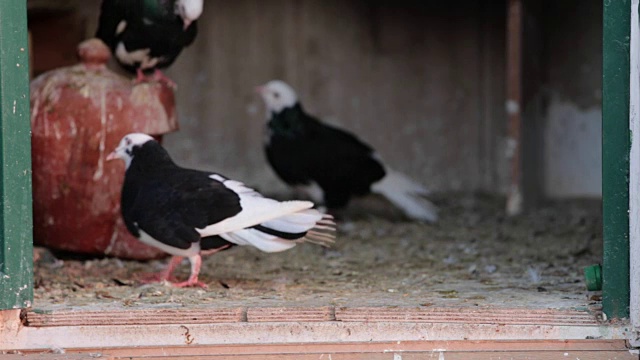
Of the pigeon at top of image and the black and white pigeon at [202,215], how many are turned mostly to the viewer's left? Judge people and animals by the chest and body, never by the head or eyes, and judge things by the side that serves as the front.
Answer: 1

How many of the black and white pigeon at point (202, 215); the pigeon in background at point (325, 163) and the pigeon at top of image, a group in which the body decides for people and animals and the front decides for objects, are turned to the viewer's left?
2

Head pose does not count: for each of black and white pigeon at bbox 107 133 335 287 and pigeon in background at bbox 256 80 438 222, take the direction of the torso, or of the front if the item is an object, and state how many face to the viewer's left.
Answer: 2

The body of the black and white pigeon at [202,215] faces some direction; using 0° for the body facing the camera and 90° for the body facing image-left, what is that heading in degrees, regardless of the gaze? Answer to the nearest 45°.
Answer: approximately 90°

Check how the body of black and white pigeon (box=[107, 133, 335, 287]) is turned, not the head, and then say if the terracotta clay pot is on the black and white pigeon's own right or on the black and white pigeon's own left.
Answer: on the black and white pigeon's own right

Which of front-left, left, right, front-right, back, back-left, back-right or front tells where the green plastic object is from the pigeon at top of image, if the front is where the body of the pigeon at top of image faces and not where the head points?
front

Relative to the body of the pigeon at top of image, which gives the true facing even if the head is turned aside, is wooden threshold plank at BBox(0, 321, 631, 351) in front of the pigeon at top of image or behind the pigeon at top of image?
in front

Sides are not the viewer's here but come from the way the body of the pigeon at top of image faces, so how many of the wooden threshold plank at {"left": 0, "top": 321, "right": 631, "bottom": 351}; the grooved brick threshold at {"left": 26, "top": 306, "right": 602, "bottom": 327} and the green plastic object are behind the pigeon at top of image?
0

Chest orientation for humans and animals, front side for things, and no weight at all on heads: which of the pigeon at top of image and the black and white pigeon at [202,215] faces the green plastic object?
the pigeon at top of image

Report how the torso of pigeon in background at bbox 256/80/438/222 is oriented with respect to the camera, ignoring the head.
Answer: to the viewer's left

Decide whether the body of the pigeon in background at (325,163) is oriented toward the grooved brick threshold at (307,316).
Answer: no

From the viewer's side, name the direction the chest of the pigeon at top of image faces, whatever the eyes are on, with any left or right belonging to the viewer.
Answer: facing the viewer and to the right of the viewer

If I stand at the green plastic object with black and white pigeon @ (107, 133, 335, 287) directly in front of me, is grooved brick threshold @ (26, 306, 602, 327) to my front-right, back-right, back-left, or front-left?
front-left

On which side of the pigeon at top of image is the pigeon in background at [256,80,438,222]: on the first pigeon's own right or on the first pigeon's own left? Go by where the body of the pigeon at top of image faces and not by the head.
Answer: on the first pigeon's own left
